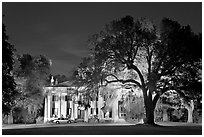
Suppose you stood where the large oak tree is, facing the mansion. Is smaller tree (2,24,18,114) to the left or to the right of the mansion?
left

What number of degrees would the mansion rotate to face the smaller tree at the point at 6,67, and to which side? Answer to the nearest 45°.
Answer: approximately 45° to its right

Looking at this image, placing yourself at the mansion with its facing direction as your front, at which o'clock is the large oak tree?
The large oak tree is roughly at 10 o'clock from the mansion.

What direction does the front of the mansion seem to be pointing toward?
toward the camera
